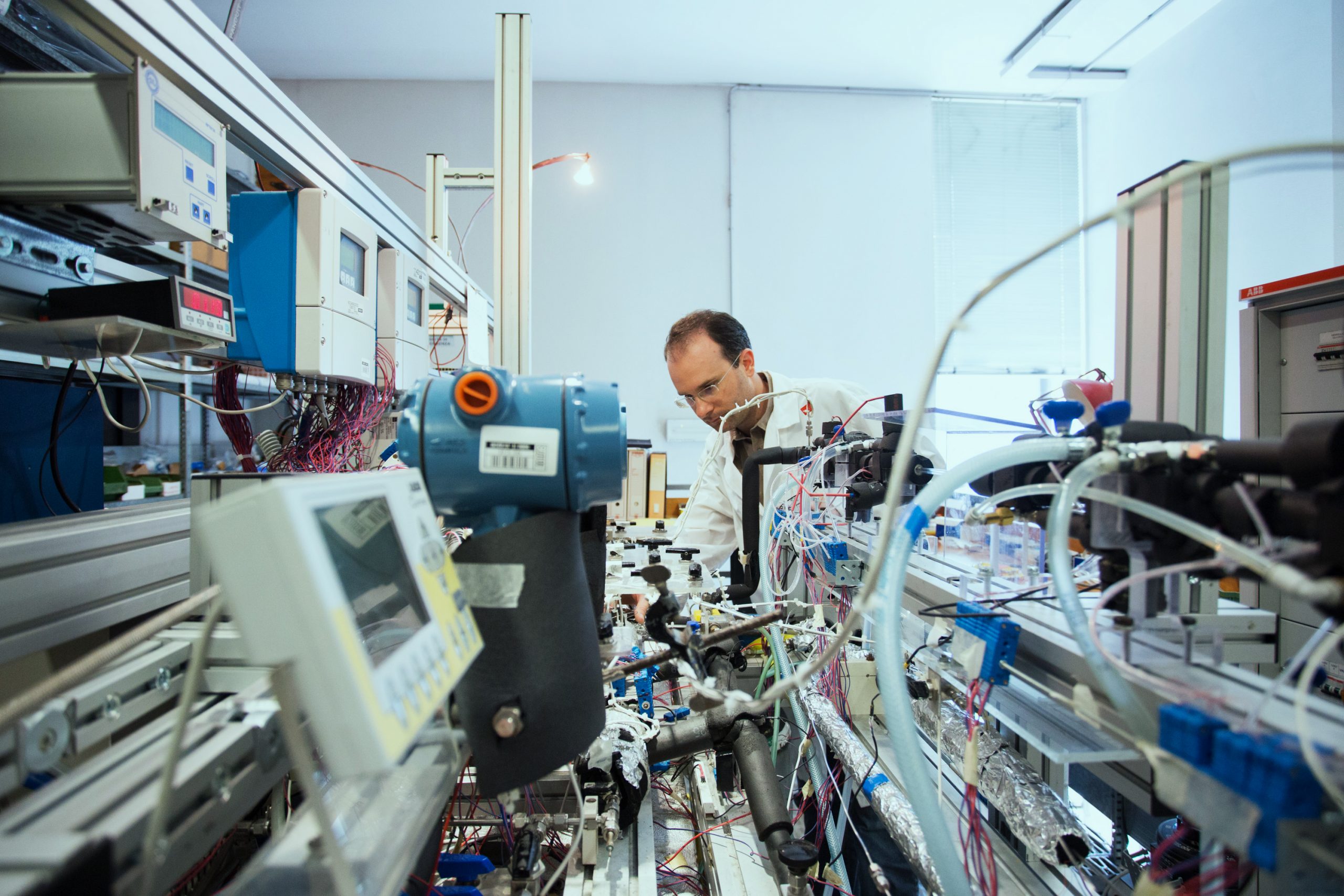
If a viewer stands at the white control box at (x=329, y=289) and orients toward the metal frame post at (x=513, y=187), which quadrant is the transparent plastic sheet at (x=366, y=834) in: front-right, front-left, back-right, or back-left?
back-right

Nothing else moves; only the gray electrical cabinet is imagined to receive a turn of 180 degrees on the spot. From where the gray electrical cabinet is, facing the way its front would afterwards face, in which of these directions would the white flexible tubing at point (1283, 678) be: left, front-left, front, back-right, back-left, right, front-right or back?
back-right

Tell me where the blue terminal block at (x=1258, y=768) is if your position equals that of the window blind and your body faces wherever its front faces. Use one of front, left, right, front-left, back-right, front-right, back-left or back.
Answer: front

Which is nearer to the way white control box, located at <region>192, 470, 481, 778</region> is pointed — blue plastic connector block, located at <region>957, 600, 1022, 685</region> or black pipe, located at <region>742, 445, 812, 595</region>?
the blue plastic connector block

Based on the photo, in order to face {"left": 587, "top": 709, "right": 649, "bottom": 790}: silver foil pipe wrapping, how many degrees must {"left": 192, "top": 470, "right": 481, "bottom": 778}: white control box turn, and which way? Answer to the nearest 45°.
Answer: approximately 90° to its left

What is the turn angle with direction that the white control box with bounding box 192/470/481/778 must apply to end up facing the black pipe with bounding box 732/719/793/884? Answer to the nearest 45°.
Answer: approximately 90° to its left

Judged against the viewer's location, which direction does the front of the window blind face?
facing the viewer

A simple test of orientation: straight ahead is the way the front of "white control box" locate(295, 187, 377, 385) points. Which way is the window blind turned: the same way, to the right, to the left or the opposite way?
to the right

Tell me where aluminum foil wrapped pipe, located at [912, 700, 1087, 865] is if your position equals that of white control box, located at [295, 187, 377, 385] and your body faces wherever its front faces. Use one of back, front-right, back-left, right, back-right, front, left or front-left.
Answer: front

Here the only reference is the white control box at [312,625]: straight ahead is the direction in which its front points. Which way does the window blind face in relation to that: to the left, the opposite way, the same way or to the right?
to the right

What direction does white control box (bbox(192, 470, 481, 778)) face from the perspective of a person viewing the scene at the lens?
facing the viewer and to the right of the viewer

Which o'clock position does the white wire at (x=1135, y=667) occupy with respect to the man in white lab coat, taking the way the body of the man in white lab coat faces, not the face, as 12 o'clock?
The white wire is roughly at 10 o'clock from the man in white lab coat.

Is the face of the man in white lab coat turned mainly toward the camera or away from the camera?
toward the camera

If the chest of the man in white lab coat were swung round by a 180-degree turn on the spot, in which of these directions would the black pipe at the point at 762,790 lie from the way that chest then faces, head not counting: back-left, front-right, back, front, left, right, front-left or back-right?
back-right

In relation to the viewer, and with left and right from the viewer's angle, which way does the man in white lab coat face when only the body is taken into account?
facing the viewer and to the left of the viewer

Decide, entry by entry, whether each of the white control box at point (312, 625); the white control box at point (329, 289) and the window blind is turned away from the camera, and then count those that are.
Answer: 0

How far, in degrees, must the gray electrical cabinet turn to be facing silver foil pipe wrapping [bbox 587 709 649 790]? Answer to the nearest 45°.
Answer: approximately 45° to its left
